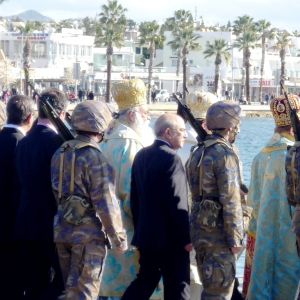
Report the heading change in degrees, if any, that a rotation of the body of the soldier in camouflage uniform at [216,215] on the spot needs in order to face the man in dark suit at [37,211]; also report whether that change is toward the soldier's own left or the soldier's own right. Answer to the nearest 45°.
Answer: approximately 135° to the soldier's own left

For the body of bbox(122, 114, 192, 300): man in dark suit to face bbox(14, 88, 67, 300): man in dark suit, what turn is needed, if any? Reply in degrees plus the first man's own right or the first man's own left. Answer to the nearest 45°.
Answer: approximately 135° to the first man's own left

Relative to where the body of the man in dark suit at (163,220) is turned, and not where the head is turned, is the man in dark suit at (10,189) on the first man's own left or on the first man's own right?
on the first man's own left

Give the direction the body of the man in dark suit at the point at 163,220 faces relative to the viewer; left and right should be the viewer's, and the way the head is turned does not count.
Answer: facing away from the viewer and to the right of the viewer

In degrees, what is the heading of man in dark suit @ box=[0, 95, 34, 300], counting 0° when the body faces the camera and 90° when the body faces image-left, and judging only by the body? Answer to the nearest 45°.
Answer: approximately 225°

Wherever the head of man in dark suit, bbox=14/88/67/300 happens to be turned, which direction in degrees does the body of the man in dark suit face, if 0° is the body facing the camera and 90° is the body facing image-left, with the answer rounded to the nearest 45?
approximately 225°

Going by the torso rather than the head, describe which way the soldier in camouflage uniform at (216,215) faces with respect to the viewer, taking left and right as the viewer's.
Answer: facing away from the viewer and to the right of the viewer

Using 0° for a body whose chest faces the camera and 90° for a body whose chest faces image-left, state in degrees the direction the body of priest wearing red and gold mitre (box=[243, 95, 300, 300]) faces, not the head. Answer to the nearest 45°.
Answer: approximately 225°

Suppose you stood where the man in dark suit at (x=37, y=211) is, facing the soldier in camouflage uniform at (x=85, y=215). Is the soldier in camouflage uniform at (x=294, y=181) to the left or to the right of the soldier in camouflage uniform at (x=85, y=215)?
left
